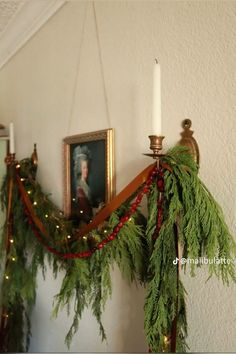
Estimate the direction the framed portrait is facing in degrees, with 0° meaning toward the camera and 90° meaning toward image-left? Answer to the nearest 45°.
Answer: approximately 45°
